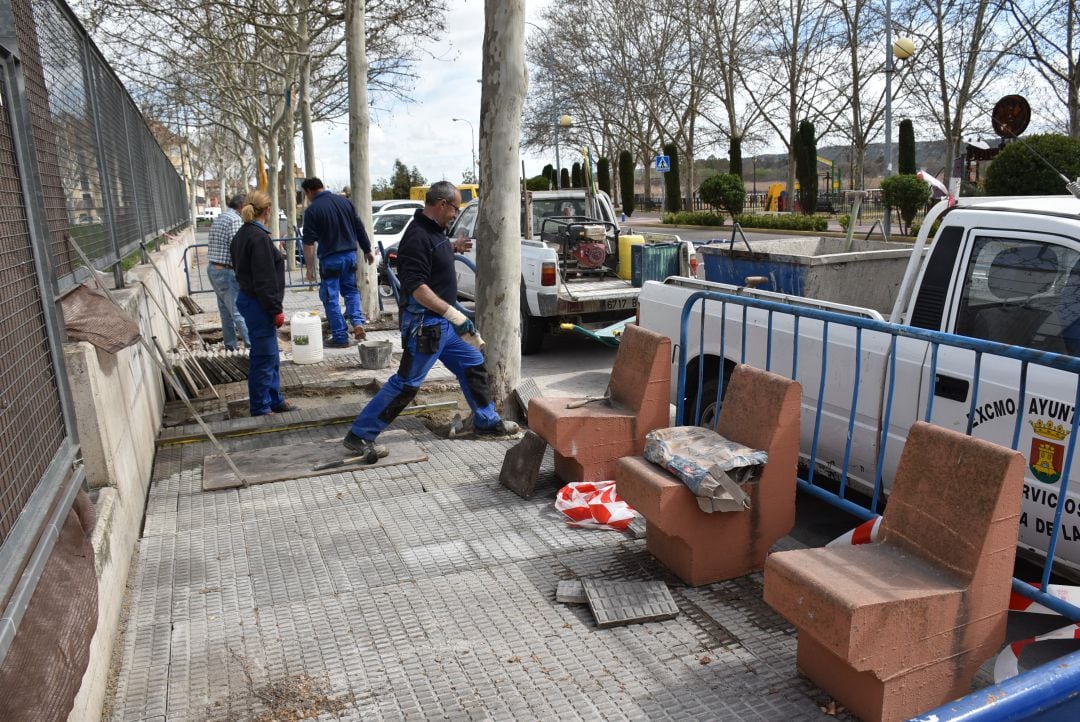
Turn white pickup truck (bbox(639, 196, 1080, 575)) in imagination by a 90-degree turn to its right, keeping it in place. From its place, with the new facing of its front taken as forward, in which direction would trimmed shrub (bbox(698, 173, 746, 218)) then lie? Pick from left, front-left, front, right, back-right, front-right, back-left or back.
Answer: back-right

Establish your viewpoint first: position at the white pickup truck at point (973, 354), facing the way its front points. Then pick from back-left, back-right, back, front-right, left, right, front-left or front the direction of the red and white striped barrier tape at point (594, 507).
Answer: back-right

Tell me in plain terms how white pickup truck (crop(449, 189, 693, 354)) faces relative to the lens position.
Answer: facing away from the viewer and to the left of the viewer

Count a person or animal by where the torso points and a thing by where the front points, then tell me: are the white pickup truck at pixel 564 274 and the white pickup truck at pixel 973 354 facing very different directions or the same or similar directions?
very different directions

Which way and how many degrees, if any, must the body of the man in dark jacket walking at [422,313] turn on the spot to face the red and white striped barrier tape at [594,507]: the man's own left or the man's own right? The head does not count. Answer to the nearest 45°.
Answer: approximately 45° to the man's own right

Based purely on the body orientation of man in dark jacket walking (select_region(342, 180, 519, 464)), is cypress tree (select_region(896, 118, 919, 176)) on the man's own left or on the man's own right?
on the man's own left

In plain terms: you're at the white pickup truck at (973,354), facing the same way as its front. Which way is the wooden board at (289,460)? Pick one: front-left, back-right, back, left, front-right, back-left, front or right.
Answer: back-right

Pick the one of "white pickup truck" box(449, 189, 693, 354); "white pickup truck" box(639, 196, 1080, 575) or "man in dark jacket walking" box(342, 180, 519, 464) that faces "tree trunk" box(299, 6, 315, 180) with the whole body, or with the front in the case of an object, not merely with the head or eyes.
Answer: "white pickup truck" box(449, 189, 693, 354)

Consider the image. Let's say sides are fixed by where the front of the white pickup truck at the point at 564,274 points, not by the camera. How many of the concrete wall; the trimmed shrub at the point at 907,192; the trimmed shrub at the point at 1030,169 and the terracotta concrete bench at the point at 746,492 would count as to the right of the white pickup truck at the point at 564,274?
2

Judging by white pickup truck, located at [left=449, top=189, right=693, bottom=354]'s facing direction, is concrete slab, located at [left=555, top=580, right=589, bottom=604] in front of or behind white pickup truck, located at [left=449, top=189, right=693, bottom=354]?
behind

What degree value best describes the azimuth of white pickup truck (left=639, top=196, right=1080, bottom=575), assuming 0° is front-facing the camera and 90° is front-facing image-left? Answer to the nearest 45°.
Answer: approximately 315°

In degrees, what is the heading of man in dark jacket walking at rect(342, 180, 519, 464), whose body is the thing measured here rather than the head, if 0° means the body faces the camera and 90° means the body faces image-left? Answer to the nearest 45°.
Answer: approximately 270°

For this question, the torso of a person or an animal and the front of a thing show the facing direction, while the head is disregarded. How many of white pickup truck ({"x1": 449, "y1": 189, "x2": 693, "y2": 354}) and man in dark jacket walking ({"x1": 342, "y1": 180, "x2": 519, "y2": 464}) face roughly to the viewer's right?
1
